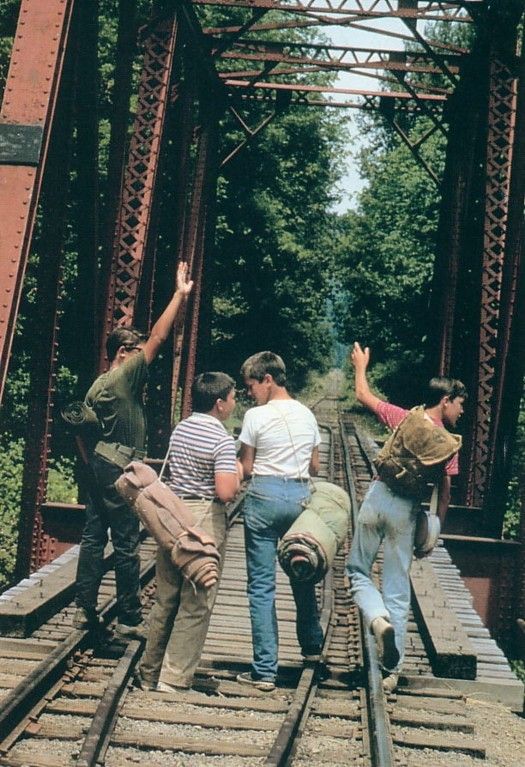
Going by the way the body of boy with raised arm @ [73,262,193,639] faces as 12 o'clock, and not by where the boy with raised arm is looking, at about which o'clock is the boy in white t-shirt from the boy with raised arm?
The boy in white t-shirt is roughly at 3 o'clock from the boy with raised arm.

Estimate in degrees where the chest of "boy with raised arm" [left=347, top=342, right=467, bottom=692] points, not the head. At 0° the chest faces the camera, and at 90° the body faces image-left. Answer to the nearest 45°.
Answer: approximately 180°

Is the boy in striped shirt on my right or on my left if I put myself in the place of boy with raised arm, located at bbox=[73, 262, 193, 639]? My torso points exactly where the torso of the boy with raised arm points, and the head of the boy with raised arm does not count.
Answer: on my right

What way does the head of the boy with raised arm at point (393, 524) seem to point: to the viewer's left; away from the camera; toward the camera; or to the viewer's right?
to the viewer's right

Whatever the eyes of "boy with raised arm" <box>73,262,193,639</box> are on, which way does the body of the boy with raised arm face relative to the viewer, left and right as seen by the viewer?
facing away from the viewer and to the right of the viewer

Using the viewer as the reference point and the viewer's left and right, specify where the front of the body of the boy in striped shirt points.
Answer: facing away from the viewer and to the right of the viewer

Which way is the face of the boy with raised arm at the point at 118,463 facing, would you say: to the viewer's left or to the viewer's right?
to the viewer's right

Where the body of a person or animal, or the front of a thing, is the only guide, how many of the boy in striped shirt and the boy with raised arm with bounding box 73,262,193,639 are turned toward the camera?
0

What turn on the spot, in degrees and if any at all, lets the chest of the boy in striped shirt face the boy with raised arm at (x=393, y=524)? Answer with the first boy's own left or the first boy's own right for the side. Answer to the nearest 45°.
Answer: approximately 45° to the first boy's own right
